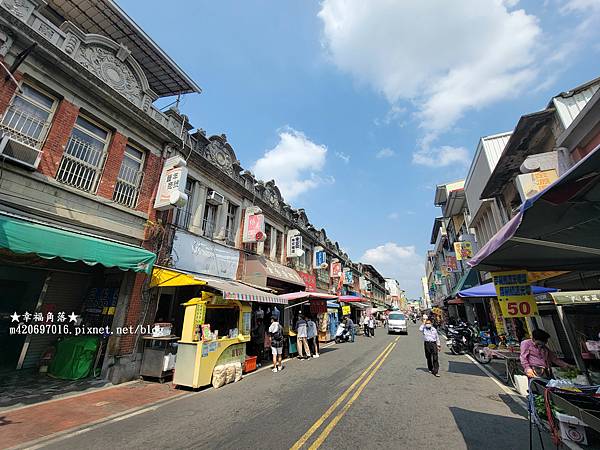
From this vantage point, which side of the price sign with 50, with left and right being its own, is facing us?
front

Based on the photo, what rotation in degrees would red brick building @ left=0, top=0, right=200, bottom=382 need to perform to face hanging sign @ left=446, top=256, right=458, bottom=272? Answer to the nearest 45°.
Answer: approximately 45° to its left

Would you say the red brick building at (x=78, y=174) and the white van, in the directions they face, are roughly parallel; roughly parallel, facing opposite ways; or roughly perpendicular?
roughly perpendicular

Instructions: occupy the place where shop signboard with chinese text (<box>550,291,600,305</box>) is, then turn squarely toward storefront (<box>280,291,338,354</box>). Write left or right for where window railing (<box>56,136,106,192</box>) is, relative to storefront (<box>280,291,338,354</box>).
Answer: left

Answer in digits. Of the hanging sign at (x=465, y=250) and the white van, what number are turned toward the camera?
2

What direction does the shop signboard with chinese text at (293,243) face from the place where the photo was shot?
facing the viewer

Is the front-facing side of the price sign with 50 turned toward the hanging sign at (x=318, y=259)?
no

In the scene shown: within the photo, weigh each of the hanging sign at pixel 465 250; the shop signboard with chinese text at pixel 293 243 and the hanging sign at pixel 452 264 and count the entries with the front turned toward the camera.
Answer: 3

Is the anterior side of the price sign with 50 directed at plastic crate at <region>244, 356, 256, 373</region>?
no

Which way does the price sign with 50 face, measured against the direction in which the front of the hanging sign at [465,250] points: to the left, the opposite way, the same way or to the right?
the same way

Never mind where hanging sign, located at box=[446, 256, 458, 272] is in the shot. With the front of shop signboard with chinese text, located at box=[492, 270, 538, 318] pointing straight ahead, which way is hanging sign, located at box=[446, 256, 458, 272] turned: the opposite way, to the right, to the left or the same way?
the same way

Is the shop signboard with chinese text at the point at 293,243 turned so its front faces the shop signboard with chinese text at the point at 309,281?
no

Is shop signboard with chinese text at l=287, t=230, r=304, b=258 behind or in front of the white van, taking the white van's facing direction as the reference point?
in front

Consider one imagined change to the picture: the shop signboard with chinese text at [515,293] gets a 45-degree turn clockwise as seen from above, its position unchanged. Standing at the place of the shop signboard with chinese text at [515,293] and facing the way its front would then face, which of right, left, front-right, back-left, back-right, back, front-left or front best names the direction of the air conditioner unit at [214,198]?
front-right

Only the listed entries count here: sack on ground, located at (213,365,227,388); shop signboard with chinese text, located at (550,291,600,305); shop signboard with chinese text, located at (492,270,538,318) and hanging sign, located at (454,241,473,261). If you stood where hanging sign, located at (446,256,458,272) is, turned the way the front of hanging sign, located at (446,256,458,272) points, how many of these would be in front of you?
4

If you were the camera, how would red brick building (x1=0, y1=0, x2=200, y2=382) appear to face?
facing the viewer and to the right of the viewer

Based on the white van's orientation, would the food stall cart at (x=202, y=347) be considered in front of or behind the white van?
in front

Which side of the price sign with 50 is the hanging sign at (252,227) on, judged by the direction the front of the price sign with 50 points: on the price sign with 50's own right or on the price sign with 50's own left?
on the price sign with 50's own right

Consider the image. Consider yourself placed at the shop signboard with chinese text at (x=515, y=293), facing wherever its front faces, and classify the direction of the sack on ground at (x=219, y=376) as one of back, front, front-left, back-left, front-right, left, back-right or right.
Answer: right

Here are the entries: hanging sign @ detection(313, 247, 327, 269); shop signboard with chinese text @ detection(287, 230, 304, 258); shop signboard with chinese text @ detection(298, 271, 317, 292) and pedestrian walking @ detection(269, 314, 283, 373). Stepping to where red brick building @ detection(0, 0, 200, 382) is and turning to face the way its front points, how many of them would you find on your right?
0

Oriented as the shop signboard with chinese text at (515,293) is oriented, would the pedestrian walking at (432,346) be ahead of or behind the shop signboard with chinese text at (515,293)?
behind
